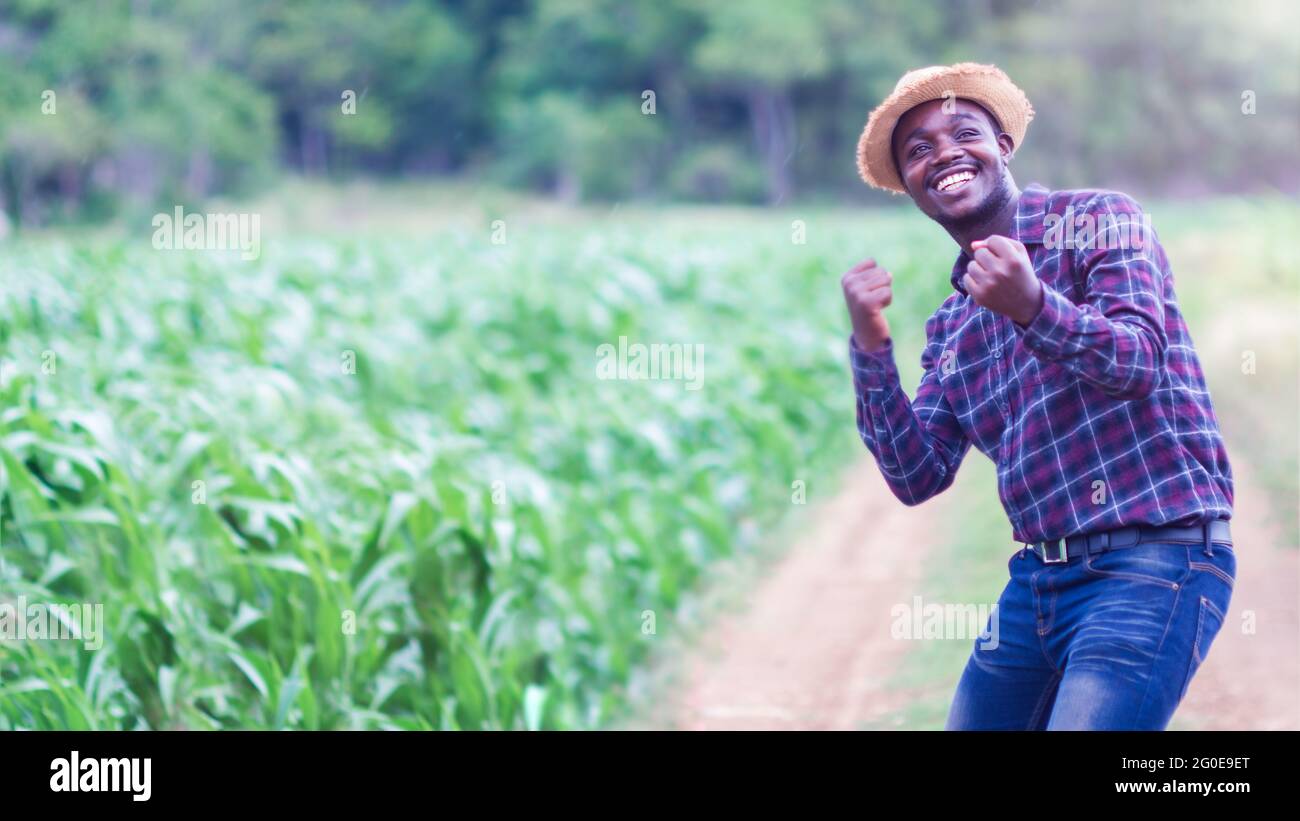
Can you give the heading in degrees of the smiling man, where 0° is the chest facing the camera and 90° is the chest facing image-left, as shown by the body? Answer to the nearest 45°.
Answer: approximately 45°
